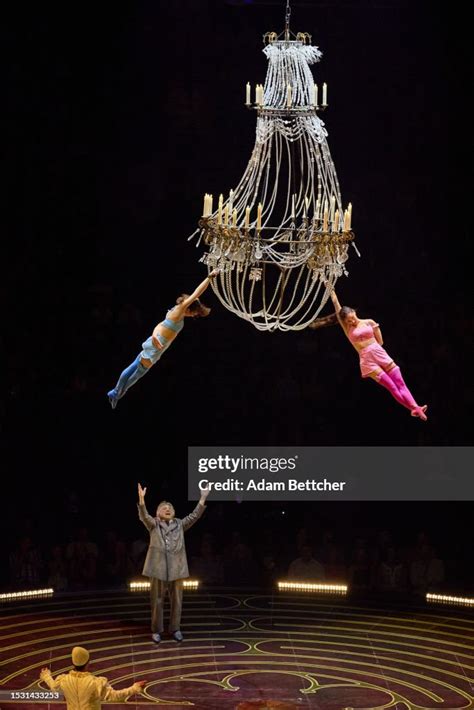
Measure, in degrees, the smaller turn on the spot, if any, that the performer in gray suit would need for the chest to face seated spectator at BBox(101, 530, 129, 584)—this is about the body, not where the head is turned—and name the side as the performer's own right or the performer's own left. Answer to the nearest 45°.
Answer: approximately 180°

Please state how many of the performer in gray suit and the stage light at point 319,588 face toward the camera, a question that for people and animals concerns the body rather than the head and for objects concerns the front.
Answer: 2

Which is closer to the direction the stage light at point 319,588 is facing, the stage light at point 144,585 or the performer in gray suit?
the performer in gray suit

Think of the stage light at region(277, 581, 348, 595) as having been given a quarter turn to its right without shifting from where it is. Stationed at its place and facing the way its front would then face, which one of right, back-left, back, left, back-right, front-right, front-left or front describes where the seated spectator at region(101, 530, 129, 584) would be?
front

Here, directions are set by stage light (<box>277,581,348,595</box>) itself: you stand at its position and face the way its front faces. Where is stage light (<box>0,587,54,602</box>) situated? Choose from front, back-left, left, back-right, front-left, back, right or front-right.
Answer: right

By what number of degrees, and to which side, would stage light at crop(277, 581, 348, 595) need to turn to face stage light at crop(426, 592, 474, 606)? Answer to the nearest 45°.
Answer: approximately 90° to its left

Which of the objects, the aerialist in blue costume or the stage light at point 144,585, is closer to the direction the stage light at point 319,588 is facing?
the aerialist in blue costume

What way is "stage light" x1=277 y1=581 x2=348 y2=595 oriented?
toward the camera

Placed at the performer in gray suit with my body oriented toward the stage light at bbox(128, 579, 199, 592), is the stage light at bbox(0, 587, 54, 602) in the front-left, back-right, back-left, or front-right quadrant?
front-left

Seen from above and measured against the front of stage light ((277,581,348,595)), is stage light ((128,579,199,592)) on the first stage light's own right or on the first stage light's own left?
on the first stage light's own right

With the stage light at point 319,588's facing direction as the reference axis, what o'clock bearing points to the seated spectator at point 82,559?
The seated spectator is roughly at 3 o'clock from the stage light.

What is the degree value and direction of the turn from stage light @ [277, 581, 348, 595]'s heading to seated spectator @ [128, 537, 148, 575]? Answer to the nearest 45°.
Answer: approximately 90° to its right

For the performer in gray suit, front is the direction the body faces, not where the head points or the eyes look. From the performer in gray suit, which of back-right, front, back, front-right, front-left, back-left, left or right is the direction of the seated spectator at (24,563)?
back-right

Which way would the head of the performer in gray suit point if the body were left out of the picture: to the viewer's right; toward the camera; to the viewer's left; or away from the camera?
toward the camera

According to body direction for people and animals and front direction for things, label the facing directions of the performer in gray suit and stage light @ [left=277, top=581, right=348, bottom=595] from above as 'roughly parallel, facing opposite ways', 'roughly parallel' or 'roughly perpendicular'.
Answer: roughly parallel
